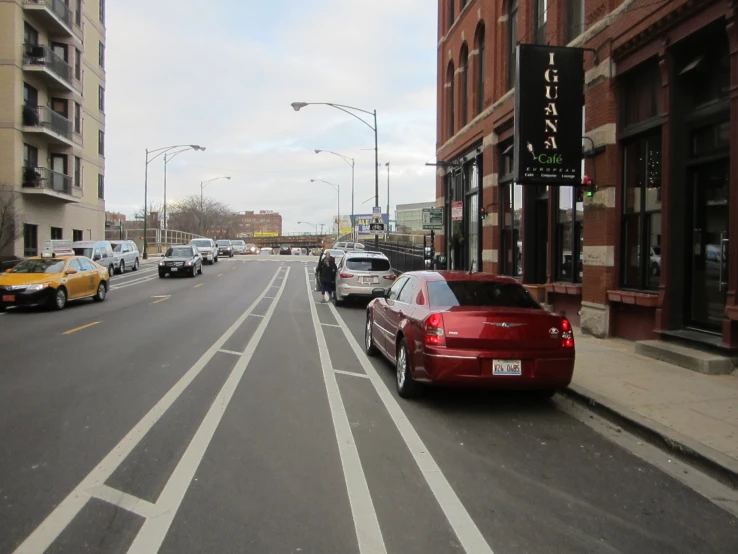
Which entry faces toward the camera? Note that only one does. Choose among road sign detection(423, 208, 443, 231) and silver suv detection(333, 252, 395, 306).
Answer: the road sign

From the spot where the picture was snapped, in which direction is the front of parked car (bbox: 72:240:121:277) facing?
facing the viewer and to the left of the viewer

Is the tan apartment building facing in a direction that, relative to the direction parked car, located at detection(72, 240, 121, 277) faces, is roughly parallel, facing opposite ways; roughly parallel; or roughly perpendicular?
roughly perpendicular

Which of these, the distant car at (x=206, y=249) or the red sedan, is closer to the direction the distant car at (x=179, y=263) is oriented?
the red sedan

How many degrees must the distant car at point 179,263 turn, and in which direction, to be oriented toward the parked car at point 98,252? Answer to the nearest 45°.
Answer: approximately 90° to its right

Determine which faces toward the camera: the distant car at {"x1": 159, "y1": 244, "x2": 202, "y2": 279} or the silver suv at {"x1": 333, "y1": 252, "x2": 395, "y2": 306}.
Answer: the distant car

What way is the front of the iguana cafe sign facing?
toward the camera

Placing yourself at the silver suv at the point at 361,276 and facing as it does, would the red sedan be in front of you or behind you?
behind

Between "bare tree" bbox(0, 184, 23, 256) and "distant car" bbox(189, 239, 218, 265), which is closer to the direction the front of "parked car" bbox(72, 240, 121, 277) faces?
the bare tree

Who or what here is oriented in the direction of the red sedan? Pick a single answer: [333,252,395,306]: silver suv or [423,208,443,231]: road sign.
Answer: the road sign

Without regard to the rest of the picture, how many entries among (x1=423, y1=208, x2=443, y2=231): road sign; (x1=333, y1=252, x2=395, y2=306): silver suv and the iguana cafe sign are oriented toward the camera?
2

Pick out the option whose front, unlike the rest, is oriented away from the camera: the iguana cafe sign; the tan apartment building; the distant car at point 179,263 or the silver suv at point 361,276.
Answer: the silver suv

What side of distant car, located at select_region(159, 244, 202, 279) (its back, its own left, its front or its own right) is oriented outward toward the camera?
front

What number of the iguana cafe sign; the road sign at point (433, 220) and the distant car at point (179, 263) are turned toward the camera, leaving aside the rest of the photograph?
3

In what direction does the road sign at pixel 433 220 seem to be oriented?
toward the camera

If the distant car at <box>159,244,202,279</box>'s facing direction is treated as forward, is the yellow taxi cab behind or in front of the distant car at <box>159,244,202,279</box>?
in front

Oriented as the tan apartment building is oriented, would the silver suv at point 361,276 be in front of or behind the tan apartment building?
in front
